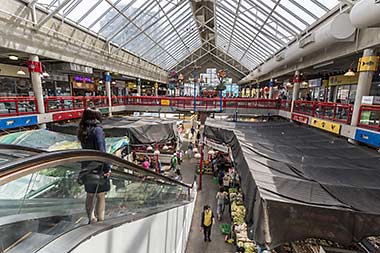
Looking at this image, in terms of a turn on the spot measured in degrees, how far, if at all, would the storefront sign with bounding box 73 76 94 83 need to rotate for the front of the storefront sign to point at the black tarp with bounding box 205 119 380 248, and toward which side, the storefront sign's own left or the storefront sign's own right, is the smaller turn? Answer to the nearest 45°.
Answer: approximately 45° to the storefront sign's own right

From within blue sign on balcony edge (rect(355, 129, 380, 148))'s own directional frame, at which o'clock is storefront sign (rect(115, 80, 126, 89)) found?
storefront sign (rect(115, 80, 126, 89)) is roughly at 2 o'clock from blue sign on balcony edge (rect(355, 129, 380, 148)).

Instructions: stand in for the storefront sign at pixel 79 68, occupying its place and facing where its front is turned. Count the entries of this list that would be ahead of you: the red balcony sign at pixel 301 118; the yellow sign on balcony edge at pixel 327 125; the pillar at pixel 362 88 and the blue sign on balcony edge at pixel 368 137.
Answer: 4

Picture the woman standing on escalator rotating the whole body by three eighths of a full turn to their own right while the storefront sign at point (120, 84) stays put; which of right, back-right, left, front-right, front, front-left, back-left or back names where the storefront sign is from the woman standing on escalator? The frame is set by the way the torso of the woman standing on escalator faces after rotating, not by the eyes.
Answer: back

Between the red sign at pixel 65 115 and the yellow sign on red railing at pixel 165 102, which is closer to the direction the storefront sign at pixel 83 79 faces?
the yellow sign on red railing

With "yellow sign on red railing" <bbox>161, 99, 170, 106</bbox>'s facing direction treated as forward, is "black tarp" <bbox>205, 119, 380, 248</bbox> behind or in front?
in front

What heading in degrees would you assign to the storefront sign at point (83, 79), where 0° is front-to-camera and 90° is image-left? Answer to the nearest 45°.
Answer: approximately 315°

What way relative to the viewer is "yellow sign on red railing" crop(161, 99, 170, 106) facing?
toward the camera

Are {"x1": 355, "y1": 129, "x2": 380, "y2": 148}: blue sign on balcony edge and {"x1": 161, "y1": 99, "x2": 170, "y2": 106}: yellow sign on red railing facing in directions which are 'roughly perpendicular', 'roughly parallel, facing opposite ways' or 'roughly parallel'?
roughly perpendicular

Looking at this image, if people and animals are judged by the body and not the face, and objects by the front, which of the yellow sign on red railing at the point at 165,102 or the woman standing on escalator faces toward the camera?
the yellow sign on red railing

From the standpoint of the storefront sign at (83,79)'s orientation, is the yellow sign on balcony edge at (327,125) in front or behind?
in front

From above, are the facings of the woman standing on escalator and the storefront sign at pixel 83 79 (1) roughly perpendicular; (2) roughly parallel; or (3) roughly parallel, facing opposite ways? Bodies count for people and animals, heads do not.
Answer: roughly perpendicular

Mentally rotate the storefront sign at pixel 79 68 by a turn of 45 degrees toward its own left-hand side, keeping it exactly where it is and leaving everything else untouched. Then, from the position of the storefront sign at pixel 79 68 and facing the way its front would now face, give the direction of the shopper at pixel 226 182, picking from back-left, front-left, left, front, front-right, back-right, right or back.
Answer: front-right

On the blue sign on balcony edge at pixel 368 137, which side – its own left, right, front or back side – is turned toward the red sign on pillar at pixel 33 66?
front

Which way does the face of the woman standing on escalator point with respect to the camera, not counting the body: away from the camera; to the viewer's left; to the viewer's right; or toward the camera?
away from the camera

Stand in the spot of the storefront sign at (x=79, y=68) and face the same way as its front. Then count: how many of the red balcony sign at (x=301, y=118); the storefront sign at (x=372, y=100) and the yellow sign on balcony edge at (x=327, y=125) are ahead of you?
3

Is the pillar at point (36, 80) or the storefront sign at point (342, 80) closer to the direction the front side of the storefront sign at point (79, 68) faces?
the storefront sign

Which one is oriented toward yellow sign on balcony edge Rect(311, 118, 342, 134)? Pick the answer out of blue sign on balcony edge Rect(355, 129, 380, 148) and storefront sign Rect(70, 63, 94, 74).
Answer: storefront sign Rect(70, 63, 94, 74)
